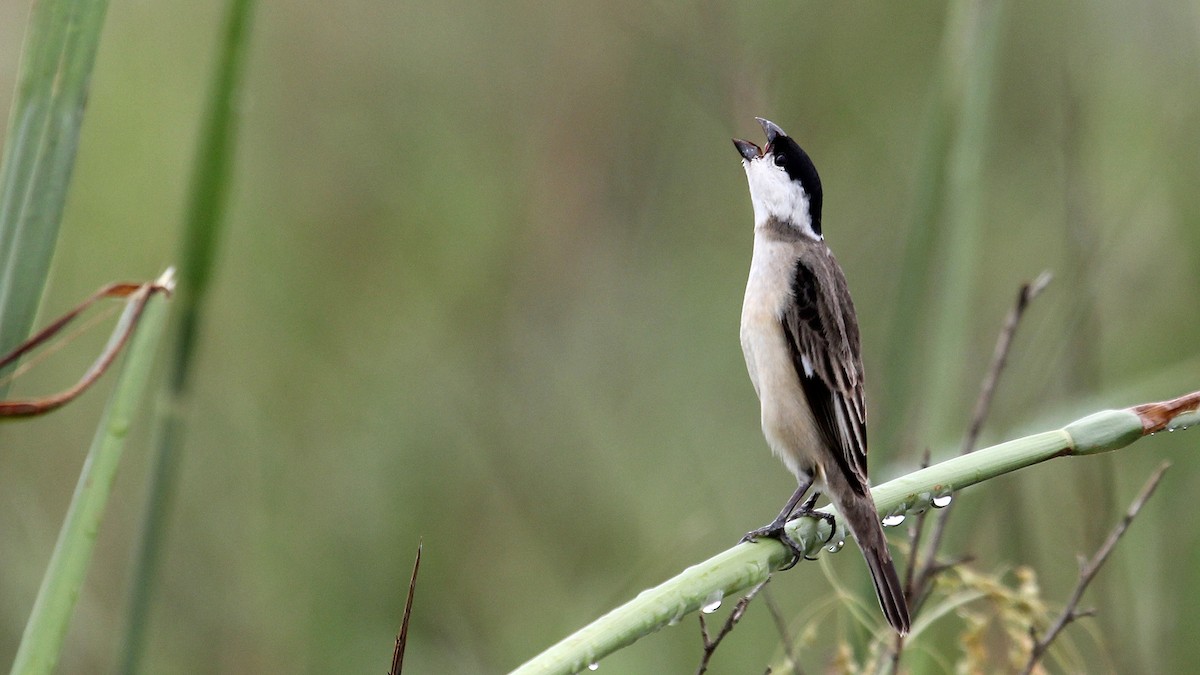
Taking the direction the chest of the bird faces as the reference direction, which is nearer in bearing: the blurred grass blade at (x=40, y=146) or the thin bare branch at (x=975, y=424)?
the blurred grass blade

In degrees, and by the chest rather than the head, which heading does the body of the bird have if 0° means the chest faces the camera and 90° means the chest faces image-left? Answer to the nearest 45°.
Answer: approximately 90°

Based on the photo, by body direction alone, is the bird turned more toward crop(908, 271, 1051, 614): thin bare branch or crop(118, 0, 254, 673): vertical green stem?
the vertical green stem

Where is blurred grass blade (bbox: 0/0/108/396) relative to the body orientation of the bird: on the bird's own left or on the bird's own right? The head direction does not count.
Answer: on the bird's own left

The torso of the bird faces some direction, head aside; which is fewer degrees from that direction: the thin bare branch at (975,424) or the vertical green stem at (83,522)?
the vertical green stem

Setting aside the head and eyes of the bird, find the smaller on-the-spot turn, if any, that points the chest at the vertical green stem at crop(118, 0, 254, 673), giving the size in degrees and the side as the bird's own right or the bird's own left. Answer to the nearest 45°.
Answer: approximately 45° to the bird's own right

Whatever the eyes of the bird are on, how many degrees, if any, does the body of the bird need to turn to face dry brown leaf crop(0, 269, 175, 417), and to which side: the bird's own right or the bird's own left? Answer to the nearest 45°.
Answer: approximately 45° to the bird's own left
